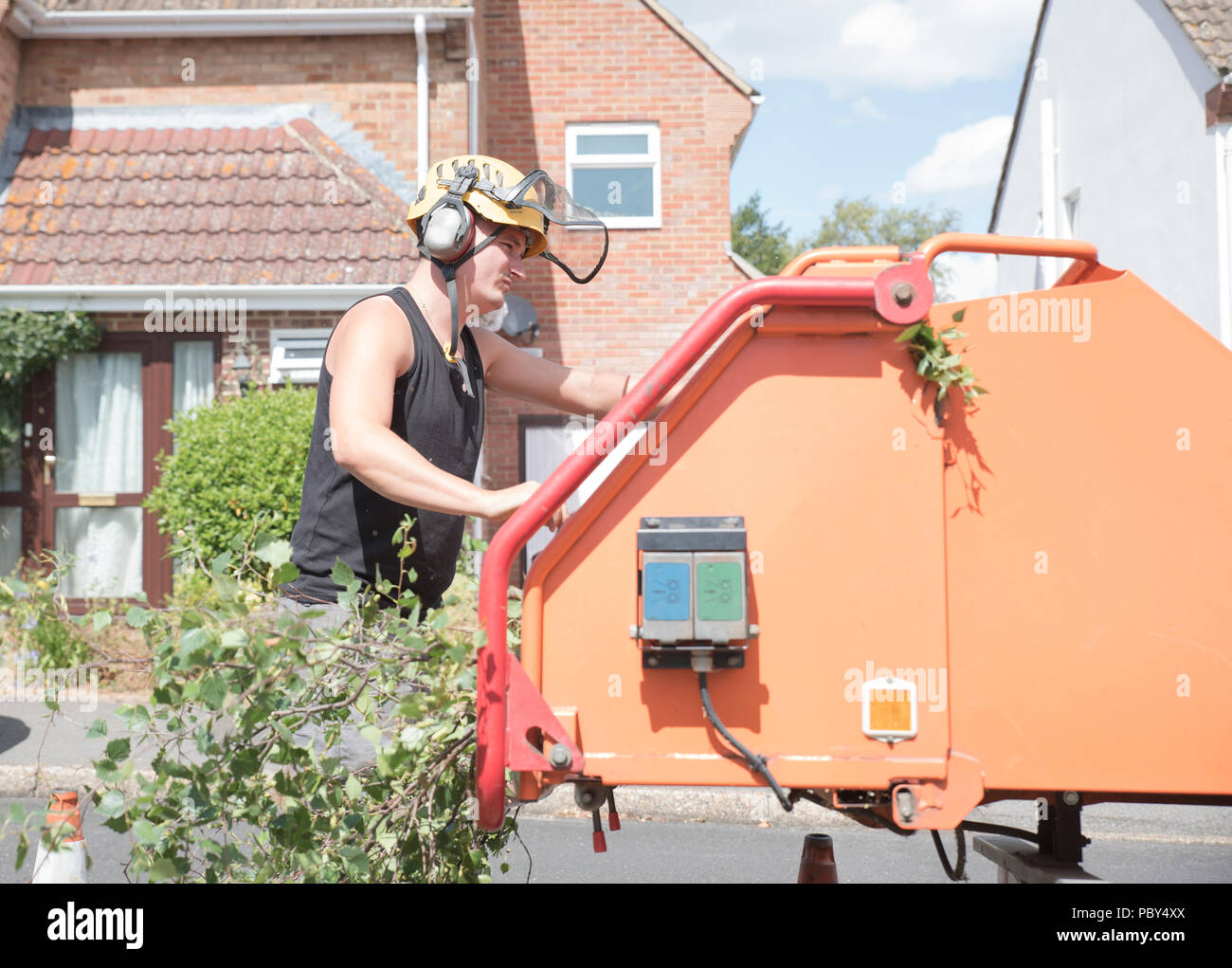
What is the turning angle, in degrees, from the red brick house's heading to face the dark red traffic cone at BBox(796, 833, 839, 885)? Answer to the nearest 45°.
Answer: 0° — it already faces it

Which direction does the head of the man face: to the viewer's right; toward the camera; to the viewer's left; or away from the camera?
to the viewer's right

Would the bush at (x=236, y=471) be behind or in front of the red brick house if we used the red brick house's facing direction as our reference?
in front

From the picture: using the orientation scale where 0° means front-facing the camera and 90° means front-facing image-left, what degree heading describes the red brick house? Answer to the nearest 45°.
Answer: approximately 0°

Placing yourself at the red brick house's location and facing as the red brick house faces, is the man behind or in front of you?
in front
